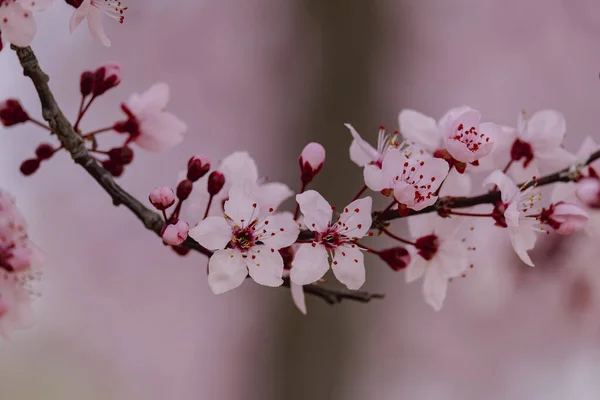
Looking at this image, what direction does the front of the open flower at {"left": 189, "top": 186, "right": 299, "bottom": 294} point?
toward the camera
